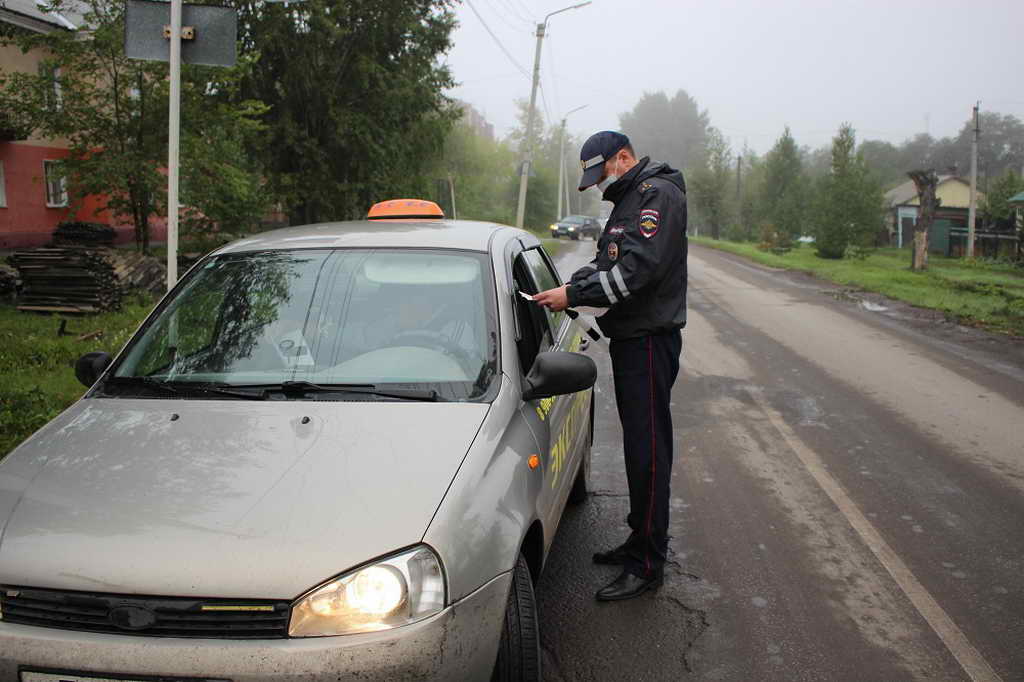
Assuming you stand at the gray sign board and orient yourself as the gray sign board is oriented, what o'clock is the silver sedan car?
The silver sedan car is roughly at 6 o'clock from the gray sign board.

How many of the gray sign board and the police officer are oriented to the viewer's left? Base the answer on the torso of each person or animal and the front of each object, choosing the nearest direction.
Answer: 1

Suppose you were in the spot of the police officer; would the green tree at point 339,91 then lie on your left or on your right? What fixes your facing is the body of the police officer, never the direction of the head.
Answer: on your right

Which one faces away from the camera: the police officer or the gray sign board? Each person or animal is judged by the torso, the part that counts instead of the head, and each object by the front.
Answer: the gray sign board

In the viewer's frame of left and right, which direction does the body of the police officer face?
facing to the left of the viewer

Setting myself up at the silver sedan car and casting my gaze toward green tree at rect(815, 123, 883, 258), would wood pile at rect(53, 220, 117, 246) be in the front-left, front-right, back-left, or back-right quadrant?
front-left

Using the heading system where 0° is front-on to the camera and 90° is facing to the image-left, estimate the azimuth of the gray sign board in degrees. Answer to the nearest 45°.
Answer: approximately 180°

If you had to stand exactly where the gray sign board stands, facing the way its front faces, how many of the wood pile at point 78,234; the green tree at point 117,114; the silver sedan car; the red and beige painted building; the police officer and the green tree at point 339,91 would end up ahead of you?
4

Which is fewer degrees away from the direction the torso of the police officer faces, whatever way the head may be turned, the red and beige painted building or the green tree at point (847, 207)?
the red and beige painted building

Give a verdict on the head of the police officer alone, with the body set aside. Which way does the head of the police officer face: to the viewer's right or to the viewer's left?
to the viewer's left

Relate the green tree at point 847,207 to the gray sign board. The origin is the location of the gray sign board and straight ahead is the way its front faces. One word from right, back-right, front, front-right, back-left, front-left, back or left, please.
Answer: front-right

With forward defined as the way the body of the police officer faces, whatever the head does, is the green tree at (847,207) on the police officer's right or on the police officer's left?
on the police officer's right
